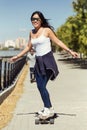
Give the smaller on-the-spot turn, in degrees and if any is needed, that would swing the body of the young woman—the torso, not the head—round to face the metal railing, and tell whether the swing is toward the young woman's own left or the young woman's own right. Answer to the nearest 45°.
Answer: approximately 135° to the young woman's own right

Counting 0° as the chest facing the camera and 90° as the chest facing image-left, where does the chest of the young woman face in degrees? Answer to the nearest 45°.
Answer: approximately 45°
